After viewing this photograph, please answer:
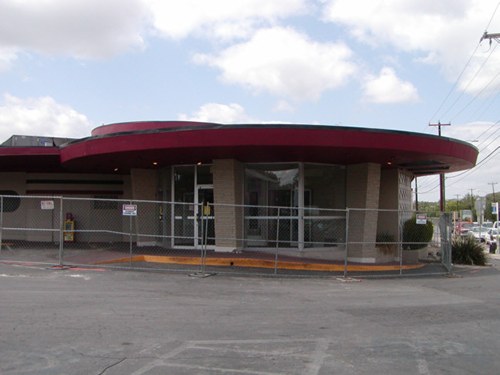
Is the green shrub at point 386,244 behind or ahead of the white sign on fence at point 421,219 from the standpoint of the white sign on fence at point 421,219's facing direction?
behind

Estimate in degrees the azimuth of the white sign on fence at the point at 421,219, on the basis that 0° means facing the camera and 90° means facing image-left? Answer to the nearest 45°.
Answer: approximately 0°

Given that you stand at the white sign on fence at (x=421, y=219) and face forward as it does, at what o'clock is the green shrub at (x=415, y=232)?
The green shrub is roughly at 6 o'clock from the white sign on fence.

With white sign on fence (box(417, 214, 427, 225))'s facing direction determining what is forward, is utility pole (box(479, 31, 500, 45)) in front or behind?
behind
